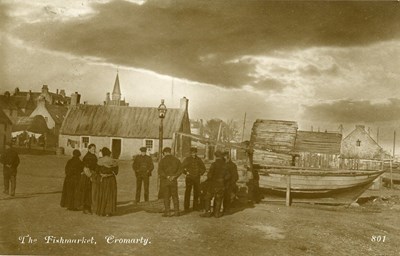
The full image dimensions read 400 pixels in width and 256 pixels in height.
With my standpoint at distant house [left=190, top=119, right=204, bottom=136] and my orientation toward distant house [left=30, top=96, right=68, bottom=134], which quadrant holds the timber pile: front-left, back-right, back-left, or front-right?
back-left

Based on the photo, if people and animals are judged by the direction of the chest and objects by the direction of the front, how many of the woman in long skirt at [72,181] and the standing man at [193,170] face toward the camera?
1

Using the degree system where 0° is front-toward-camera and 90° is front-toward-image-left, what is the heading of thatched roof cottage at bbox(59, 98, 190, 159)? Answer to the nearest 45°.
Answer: approximately 0°

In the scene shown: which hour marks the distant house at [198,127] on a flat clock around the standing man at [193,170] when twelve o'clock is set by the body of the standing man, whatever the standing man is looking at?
The distant house is roughly at 6 o'clock from the standing man.

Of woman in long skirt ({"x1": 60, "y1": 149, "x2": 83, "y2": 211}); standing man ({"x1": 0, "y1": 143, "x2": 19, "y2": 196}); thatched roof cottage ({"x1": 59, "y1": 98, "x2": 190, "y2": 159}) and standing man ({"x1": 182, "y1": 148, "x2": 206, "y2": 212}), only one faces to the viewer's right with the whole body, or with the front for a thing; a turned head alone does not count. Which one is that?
the woman in long skirt
